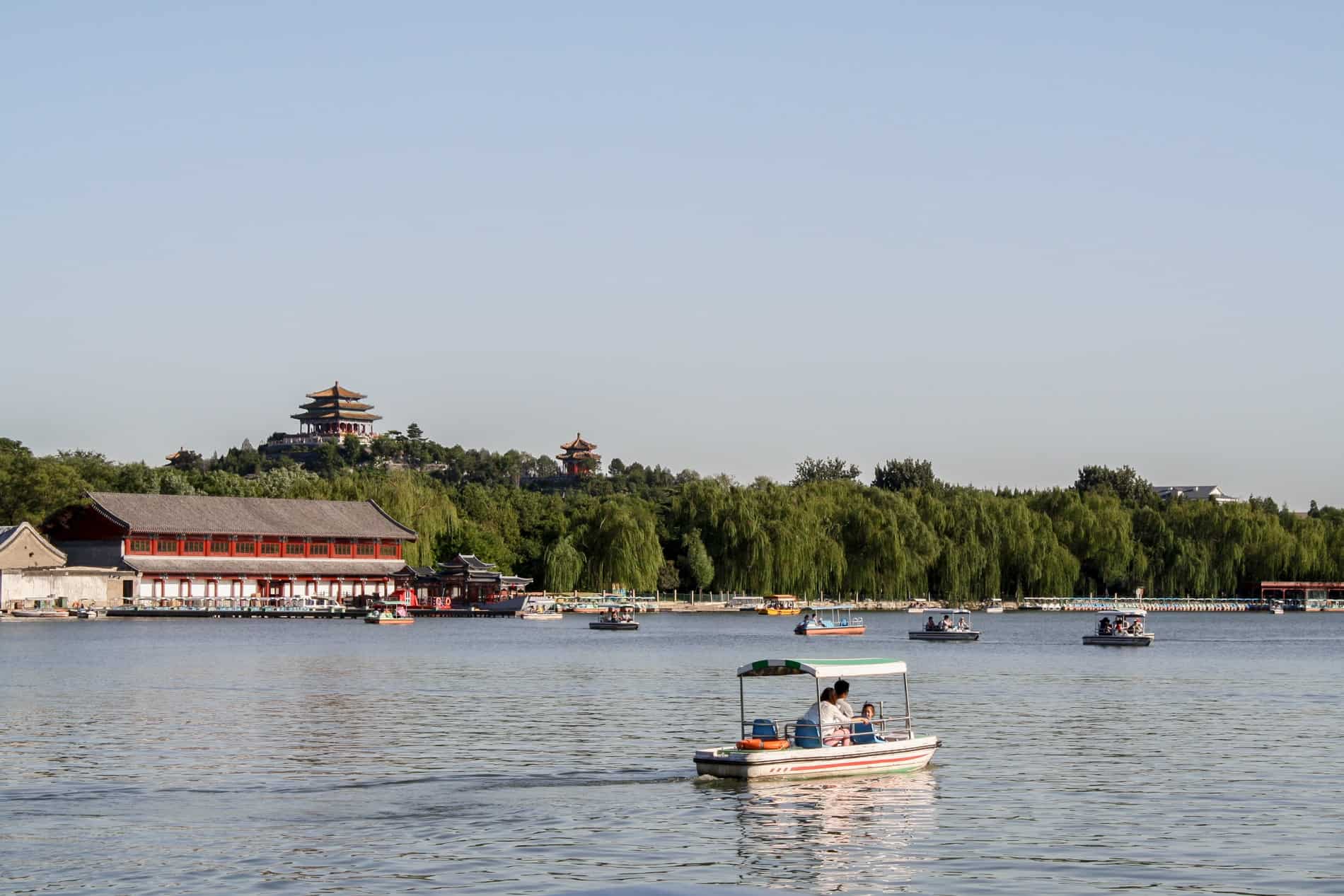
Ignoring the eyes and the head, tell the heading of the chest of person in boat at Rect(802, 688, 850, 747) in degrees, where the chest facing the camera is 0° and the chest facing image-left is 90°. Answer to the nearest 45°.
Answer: approximately 270°

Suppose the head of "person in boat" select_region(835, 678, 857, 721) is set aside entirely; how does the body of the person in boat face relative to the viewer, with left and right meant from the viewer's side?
facing away from the viewer and to the right of the viewer

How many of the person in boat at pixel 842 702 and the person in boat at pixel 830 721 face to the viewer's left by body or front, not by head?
0

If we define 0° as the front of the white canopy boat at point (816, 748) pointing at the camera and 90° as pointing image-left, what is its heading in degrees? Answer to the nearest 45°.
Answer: approximately 225°
